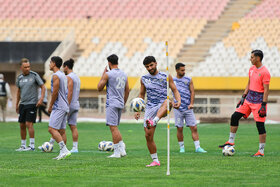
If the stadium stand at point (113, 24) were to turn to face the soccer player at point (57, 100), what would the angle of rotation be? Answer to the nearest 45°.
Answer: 0° — it already faces them

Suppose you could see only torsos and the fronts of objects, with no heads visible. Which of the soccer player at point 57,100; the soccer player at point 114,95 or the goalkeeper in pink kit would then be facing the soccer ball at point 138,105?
the goalkeeper in pink kit

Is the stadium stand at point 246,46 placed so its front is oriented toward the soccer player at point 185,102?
yes

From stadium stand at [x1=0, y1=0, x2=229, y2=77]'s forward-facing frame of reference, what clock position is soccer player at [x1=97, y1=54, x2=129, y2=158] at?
The soccer player is roughly at 12 o'clock from the stadium stand.

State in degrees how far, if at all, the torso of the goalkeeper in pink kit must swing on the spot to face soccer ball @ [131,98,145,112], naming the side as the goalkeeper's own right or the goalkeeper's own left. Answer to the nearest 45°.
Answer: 0° — they already face it

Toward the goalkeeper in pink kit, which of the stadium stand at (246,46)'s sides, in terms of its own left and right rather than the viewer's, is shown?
front

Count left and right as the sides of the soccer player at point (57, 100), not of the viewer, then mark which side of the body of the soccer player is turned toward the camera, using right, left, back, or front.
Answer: left

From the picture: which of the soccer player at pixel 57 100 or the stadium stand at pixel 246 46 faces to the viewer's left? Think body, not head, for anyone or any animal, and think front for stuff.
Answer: the soccer player

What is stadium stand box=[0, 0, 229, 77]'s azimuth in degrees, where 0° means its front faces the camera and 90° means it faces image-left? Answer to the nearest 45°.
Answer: approximately 0°

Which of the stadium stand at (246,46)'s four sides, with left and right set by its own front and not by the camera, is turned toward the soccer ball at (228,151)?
front

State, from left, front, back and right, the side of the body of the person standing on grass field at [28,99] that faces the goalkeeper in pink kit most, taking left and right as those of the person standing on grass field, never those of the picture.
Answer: left
